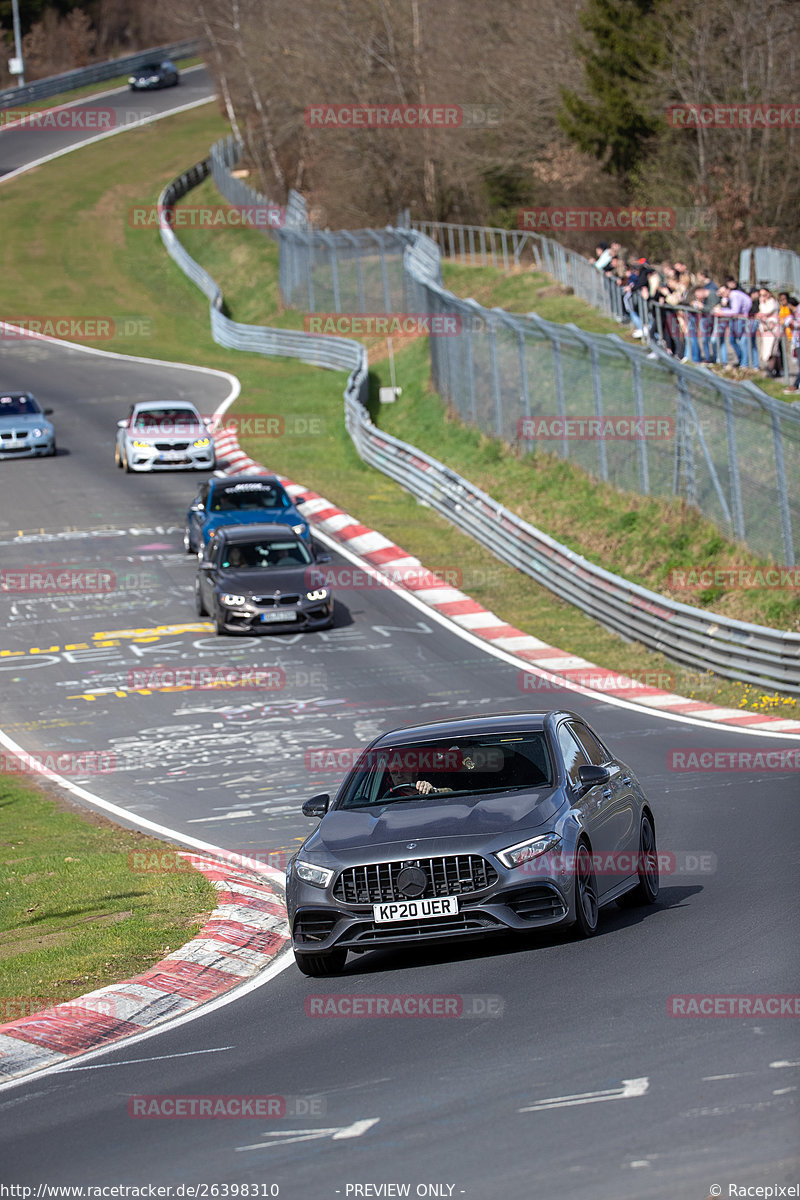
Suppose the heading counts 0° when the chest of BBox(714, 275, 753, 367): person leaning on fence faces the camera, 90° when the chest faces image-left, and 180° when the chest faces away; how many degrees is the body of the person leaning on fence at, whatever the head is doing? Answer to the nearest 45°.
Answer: approximately 45°

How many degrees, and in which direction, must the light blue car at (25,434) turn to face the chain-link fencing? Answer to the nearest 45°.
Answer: approximately 45° to its left

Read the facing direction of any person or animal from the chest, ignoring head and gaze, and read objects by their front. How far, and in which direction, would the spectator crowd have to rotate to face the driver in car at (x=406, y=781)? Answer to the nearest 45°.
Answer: approximately 45° to their left

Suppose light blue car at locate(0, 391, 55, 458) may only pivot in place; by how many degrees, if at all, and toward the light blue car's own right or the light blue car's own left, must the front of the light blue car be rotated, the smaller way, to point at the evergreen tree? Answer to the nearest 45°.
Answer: approximately 135° to the light blue car's own left

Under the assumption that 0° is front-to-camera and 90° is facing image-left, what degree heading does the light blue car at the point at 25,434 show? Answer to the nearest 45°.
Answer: approximately 0°

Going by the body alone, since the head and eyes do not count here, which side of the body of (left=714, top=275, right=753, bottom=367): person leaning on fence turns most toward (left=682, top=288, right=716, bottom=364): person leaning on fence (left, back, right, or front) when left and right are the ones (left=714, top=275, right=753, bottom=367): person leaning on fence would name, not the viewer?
right
